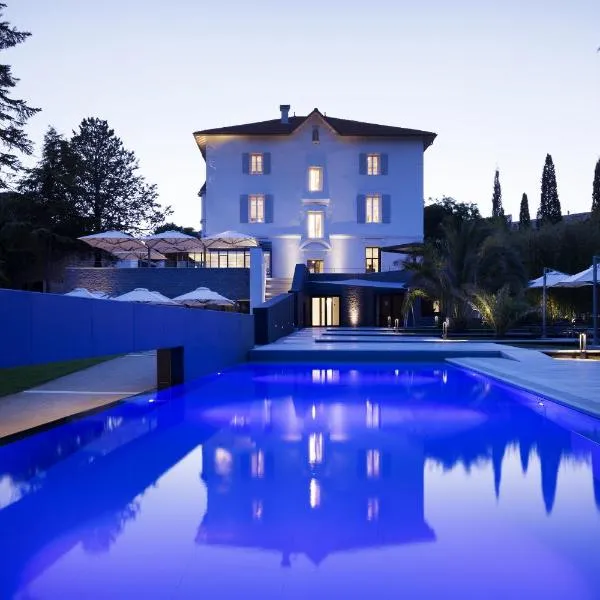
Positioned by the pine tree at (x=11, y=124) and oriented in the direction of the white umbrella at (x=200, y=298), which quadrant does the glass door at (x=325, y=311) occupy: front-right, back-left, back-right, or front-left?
front-left

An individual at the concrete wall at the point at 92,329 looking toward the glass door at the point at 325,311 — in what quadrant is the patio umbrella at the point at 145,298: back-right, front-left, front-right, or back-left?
front-left

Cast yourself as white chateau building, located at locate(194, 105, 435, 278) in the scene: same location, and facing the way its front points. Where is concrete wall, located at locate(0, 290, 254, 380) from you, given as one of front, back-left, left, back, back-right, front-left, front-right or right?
front

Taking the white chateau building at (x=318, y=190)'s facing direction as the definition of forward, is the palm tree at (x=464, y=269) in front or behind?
in front

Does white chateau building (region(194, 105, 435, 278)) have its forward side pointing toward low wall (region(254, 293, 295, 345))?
yes

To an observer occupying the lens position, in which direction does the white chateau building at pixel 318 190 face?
facing the viewer

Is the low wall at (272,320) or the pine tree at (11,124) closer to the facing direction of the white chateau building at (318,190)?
the low wall

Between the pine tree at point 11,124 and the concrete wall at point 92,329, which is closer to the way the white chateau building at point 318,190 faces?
the concrete wall

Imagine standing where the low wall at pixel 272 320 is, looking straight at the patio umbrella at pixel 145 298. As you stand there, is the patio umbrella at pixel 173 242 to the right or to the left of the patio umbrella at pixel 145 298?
right

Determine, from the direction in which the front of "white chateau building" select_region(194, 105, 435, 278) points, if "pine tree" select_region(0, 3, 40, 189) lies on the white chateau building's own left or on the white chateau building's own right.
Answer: on the white chateau building's own right

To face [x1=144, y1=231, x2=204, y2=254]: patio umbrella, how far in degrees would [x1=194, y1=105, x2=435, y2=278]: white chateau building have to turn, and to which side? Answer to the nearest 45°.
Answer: approximately 45° to its right
